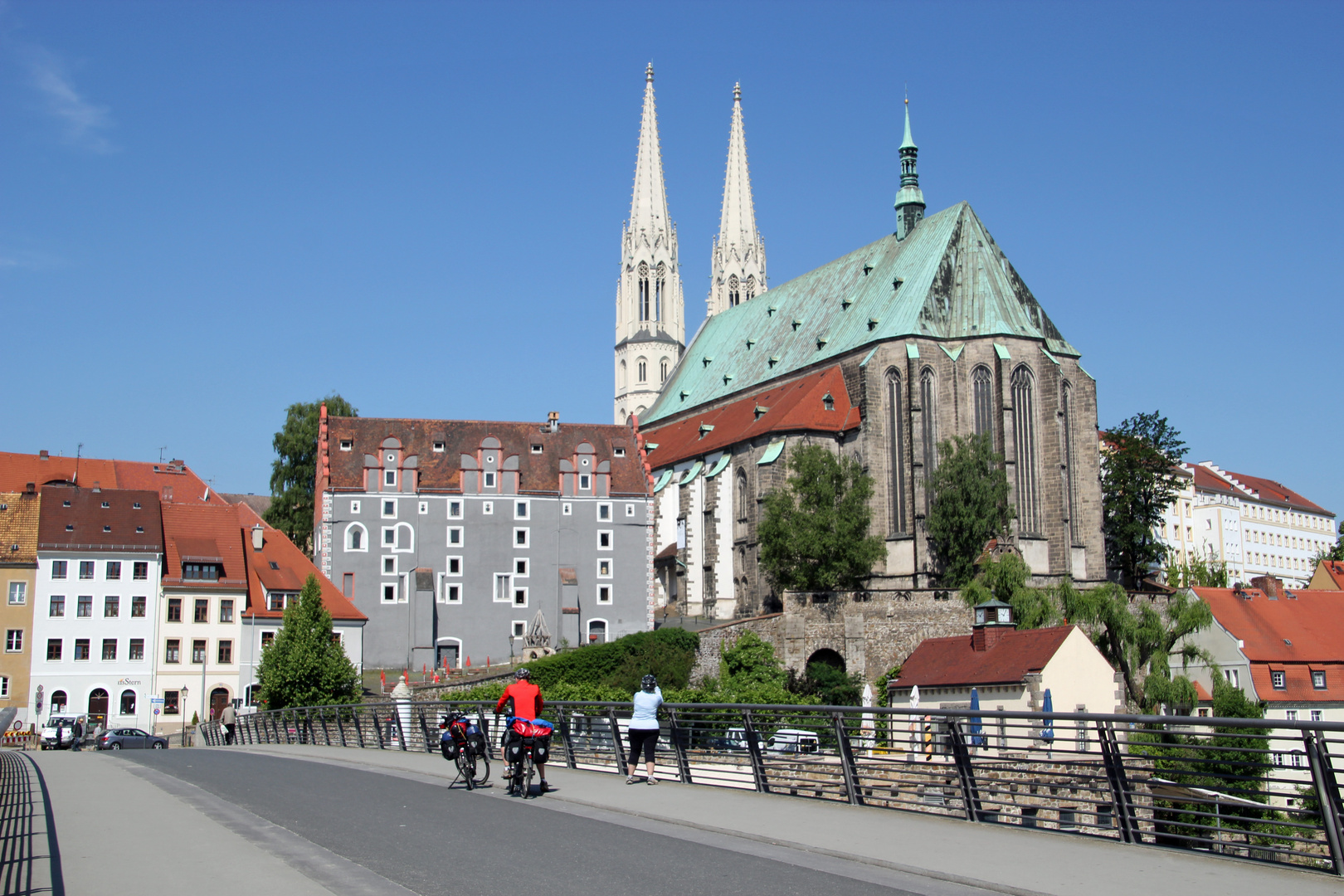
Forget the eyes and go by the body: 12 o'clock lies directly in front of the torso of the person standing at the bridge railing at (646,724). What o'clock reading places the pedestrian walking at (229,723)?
the pedestrian walking at (229,723) is roughly at 11 o'clock from the person standing at the bridge railing at (646,724).

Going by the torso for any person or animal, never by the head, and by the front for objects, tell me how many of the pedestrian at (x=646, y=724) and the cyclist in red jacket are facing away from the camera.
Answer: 2

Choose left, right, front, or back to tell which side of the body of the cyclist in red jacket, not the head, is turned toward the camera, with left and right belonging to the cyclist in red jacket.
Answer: back

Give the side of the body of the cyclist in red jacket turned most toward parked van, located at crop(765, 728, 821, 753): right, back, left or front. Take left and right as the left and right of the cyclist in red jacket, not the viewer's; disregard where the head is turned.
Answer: front

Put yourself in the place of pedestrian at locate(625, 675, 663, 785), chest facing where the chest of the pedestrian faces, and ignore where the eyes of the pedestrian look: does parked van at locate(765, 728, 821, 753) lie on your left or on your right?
on your right

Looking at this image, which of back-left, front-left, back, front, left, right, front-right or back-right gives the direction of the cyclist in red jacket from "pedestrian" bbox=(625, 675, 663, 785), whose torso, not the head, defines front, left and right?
back-left

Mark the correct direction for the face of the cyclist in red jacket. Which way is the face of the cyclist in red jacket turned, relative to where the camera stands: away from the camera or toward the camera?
away from the camera

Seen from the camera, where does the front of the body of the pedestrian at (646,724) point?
away from the camera

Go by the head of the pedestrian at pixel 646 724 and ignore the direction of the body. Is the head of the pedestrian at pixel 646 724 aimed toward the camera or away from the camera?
away from the camera
